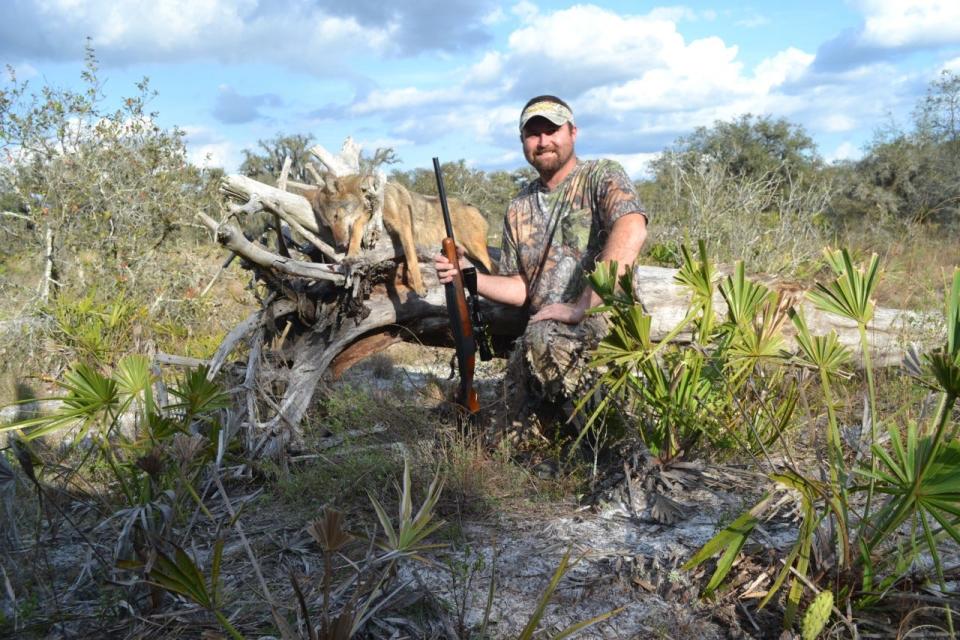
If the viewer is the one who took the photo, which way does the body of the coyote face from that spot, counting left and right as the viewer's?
facing to the left of the viewer

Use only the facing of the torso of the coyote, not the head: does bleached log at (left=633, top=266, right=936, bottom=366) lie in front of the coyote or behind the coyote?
behind

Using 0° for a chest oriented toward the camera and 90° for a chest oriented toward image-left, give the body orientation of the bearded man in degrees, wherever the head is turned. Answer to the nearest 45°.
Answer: approximately 45°

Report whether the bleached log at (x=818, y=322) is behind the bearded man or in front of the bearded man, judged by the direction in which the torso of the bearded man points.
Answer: behind

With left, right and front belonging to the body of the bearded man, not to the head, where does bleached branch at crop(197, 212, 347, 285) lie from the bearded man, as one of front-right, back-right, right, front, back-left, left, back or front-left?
front-right
